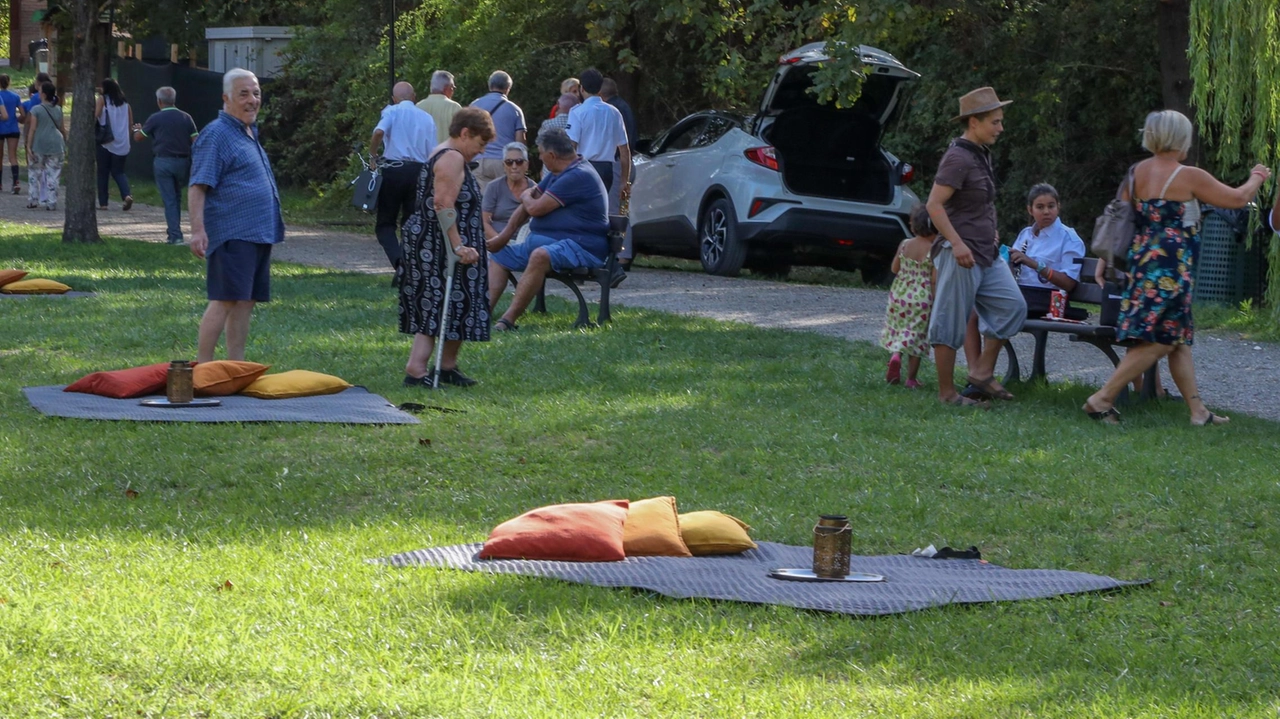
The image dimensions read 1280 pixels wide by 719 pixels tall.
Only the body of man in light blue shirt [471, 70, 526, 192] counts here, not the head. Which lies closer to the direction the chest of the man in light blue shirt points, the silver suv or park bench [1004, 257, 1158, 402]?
the silver suv

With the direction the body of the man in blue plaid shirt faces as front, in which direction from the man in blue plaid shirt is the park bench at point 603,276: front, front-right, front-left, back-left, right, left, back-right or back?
left

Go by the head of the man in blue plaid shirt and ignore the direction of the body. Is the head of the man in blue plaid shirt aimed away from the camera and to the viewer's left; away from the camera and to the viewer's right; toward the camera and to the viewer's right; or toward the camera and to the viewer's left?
toward the camera and to the viewer's right

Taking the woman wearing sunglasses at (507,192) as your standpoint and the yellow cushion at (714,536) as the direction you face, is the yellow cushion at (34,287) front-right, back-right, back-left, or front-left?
back-right

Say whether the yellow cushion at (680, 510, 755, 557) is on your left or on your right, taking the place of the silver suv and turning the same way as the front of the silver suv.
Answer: on your left

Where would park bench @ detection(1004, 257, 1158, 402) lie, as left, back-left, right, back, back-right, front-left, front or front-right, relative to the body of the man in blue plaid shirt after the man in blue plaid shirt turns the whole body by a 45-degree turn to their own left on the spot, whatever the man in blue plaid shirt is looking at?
front

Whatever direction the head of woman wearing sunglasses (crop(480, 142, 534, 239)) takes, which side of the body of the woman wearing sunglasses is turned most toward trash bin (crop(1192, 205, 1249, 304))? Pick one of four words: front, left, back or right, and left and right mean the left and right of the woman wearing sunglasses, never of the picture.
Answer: left

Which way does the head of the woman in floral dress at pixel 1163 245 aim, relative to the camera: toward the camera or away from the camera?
away from the camera

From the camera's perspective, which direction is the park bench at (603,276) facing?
to the viewer's left

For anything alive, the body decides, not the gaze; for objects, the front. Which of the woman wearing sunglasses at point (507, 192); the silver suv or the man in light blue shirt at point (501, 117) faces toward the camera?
the woman wearing sunglasses
